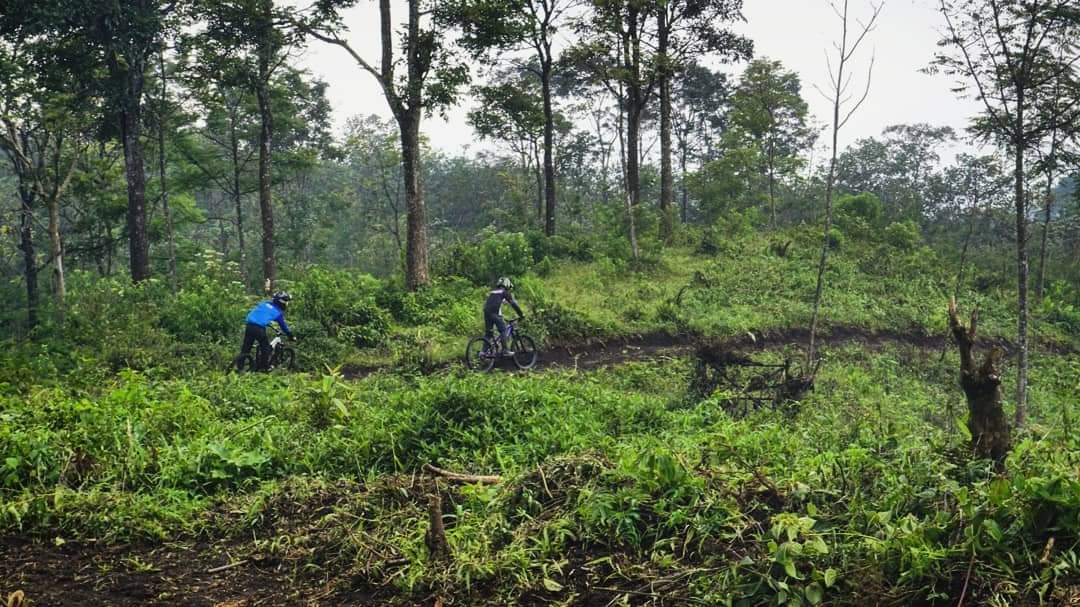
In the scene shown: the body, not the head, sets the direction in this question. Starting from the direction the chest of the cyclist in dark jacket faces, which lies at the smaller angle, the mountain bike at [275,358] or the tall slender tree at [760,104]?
the tall slender tree

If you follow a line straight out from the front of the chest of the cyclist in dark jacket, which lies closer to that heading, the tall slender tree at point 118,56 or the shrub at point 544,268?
the shrub

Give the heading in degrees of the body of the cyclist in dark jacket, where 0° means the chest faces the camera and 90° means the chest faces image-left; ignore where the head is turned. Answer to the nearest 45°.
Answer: approximately 270°

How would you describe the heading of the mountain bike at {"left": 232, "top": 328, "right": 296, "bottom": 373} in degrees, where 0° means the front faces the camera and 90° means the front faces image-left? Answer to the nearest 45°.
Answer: approximately 270°

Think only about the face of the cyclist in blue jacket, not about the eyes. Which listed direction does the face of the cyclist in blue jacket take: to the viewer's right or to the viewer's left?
to the viewer's right

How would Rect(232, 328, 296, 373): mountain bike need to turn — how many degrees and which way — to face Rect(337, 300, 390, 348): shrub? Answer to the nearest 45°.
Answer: approximately 45° to its left

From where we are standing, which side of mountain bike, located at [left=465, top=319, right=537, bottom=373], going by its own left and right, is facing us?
right

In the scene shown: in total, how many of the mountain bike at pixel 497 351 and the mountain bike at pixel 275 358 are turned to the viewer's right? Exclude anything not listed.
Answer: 2

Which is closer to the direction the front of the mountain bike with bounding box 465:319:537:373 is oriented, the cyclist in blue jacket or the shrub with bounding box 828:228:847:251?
the shrub
